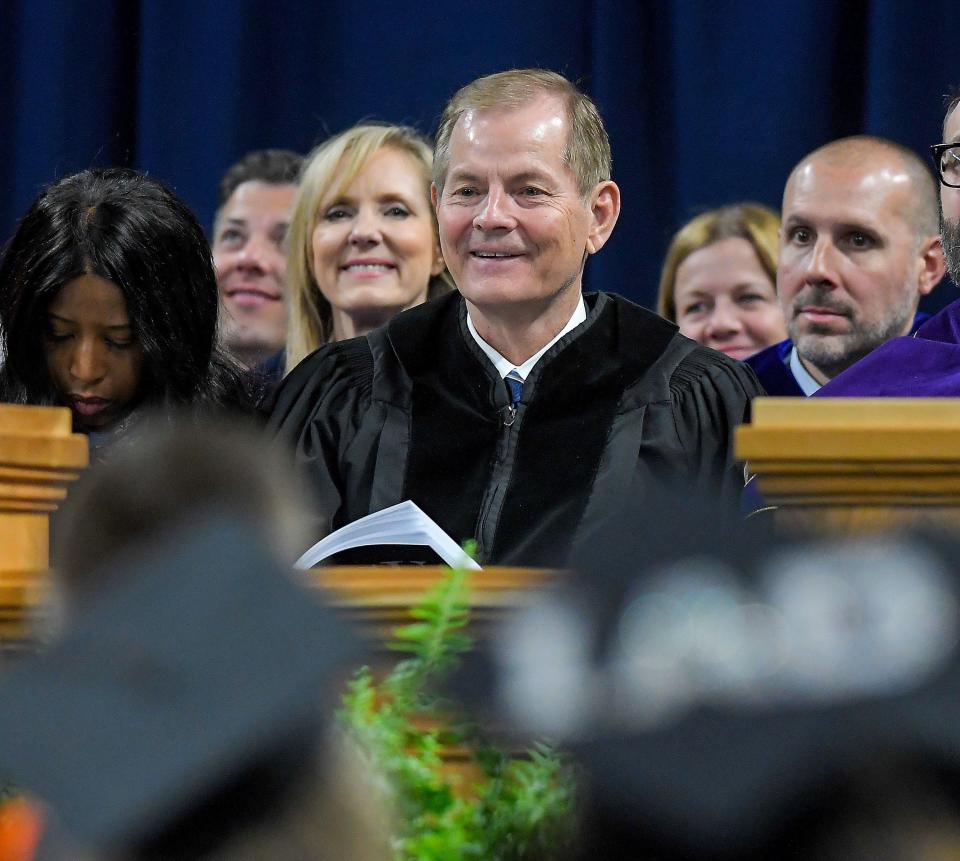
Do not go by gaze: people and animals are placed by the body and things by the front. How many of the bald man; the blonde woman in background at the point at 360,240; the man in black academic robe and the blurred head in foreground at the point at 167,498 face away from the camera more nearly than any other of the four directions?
1

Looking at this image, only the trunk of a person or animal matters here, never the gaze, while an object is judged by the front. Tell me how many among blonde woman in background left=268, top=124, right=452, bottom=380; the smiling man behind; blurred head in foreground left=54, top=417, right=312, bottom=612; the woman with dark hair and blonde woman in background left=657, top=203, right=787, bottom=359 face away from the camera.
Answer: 1

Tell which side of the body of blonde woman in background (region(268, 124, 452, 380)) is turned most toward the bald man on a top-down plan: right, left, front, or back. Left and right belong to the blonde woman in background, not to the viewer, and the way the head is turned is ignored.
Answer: left

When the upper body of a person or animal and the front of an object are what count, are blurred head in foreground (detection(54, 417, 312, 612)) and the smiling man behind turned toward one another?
yes

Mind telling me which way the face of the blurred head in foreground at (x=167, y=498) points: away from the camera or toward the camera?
away from the camera

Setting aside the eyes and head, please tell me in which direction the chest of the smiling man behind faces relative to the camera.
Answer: toward the camera

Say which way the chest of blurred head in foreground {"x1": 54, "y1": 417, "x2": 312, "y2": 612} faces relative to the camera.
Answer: away from the camera

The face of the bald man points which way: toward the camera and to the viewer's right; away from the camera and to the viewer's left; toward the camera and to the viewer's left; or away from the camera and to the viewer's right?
toward the camera and to the viewer's left

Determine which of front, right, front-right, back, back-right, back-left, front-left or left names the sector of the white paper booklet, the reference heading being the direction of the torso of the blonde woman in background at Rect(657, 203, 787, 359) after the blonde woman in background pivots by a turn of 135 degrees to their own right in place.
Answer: back-left

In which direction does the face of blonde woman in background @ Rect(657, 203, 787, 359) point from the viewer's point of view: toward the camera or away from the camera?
toward the camera

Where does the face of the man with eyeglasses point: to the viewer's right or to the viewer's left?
to the viewer's left

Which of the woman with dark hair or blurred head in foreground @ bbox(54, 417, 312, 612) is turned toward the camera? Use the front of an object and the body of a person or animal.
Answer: the woman with dark hair

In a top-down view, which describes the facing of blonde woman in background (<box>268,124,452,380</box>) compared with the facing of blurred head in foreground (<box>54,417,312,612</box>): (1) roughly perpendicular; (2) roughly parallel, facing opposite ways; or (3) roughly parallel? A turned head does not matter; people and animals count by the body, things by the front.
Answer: roughly parallel, facing opposite ways

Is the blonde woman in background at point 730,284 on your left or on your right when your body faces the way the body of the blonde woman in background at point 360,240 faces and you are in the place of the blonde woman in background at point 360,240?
on your left

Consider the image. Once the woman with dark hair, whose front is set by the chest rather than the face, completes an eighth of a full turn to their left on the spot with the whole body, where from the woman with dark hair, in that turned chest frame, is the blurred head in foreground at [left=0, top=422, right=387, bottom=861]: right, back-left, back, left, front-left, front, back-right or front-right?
front-right

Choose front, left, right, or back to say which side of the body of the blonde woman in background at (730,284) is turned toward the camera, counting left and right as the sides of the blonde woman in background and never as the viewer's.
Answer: front

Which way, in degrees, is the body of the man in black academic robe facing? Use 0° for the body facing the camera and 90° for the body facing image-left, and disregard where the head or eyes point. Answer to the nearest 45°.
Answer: approximately 0°

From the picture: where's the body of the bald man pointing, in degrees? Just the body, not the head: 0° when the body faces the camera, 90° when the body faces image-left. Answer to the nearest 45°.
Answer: approximately 45°

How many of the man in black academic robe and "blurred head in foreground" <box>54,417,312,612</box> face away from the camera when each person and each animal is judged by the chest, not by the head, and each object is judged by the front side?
1
